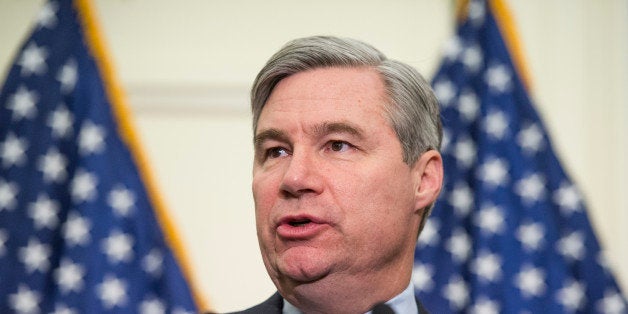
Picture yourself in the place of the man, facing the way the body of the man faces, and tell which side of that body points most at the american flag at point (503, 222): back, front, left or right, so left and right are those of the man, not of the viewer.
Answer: back

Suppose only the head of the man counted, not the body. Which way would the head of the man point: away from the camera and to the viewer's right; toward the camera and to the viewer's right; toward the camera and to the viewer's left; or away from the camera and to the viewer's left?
toward the camera and to the viewer's left

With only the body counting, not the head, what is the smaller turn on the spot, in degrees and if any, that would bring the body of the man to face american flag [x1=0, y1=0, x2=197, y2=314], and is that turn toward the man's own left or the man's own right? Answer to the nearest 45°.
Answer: approximately 90° to the man's own right

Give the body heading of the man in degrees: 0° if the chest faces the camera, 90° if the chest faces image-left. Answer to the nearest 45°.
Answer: approximately 45°
